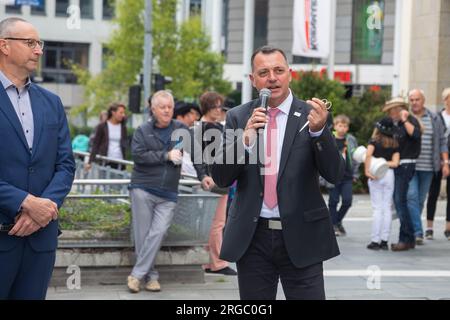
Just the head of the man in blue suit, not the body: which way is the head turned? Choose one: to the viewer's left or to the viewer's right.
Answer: to the viewer's right

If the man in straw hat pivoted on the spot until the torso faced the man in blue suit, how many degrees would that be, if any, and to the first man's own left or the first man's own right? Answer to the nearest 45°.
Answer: approximately 90° to the first man's own left

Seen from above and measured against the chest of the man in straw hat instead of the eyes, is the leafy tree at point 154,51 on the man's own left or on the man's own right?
on the man's own right

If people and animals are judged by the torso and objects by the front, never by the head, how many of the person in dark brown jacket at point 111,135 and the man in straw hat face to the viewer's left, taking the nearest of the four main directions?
1

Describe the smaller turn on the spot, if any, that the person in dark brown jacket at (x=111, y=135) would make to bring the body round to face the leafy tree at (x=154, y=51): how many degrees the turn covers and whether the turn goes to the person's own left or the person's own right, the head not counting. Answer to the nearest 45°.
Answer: approximately 135° to the person's own left

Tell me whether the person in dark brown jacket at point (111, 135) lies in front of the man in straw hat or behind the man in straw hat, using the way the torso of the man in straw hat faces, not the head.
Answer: in front

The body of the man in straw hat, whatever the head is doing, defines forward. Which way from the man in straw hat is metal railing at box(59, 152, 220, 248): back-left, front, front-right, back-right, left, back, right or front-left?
front-left

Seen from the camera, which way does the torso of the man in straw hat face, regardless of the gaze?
to the viewer's left

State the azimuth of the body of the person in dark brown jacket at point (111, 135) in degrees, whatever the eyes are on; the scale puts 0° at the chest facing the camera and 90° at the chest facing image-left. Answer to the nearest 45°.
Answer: approximately 315°
